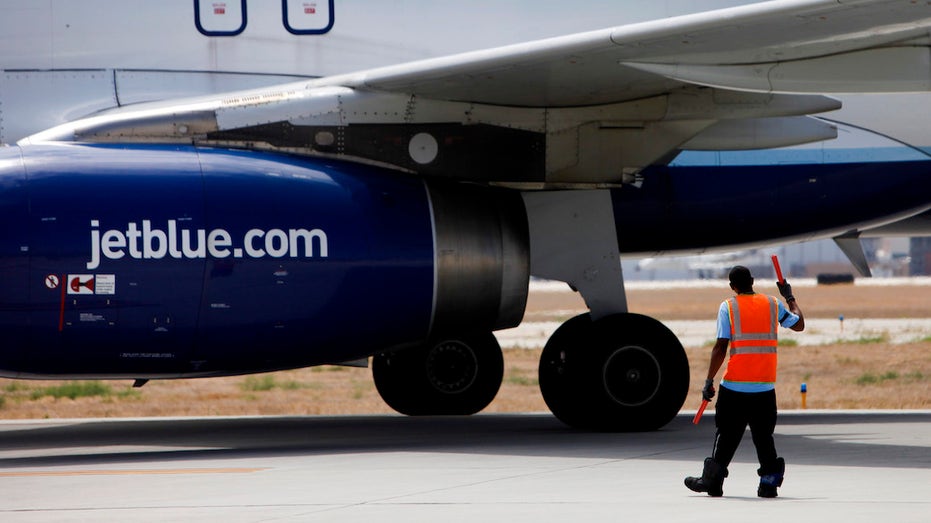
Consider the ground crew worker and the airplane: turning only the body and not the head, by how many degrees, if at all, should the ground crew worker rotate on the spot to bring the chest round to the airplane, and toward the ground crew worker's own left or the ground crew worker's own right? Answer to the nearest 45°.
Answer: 0° — they already face it

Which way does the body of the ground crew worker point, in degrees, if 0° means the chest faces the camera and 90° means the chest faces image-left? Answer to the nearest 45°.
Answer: approximately 135°

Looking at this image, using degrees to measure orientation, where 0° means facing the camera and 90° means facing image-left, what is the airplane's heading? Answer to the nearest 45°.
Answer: approximately 90°

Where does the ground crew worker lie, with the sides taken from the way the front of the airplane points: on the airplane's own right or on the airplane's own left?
on the airplane's own left

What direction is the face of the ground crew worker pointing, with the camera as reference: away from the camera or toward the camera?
away from the camera
